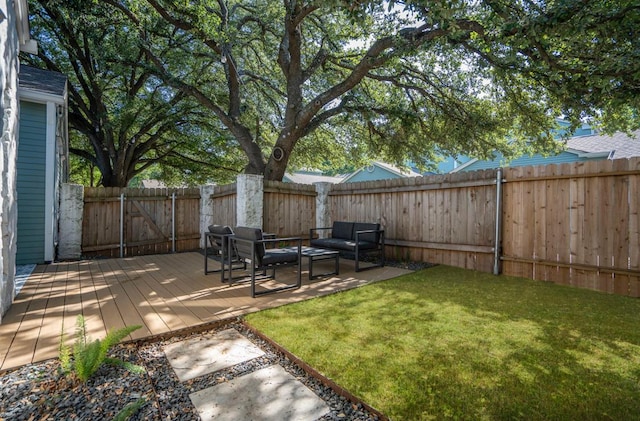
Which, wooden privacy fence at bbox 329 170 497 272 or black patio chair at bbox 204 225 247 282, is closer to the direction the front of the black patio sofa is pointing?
the black patio chair

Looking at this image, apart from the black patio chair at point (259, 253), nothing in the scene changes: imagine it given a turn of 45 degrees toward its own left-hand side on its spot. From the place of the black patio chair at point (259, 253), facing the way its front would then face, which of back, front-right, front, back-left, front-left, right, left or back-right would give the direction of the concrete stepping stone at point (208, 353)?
back

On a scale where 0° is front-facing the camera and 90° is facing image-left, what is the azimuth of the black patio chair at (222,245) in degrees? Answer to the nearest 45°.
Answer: approximately 225°

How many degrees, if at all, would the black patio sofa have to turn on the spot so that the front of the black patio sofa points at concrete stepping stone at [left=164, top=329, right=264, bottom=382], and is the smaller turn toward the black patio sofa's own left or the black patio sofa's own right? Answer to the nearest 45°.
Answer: approximately 45° to the black patio sofa's own left

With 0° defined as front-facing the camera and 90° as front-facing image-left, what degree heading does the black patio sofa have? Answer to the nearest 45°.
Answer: approximately 45°

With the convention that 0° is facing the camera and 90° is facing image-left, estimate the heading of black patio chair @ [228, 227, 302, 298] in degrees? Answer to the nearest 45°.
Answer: approximately 225°

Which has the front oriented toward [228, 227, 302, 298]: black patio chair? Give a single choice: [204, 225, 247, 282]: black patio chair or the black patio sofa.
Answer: the black patio sofa

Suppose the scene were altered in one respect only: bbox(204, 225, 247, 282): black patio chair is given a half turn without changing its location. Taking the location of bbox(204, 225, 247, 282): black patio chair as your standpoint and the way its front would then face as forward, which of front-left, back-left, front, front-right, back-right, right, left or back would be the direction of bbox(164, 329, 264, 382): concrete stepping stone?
front-left

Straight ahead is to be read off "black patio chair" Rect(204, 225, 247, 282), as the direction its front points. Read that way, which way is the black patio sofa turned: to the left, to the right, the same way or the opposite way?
the opposite way

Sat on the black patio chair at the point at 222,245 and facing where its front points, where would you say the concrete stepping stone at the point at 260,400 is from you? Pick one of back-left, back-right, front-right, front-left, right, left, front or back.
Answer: back-right

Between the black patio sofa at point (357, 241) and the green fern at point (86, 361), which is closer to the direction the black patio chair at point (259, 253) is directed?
the black patio sofa
